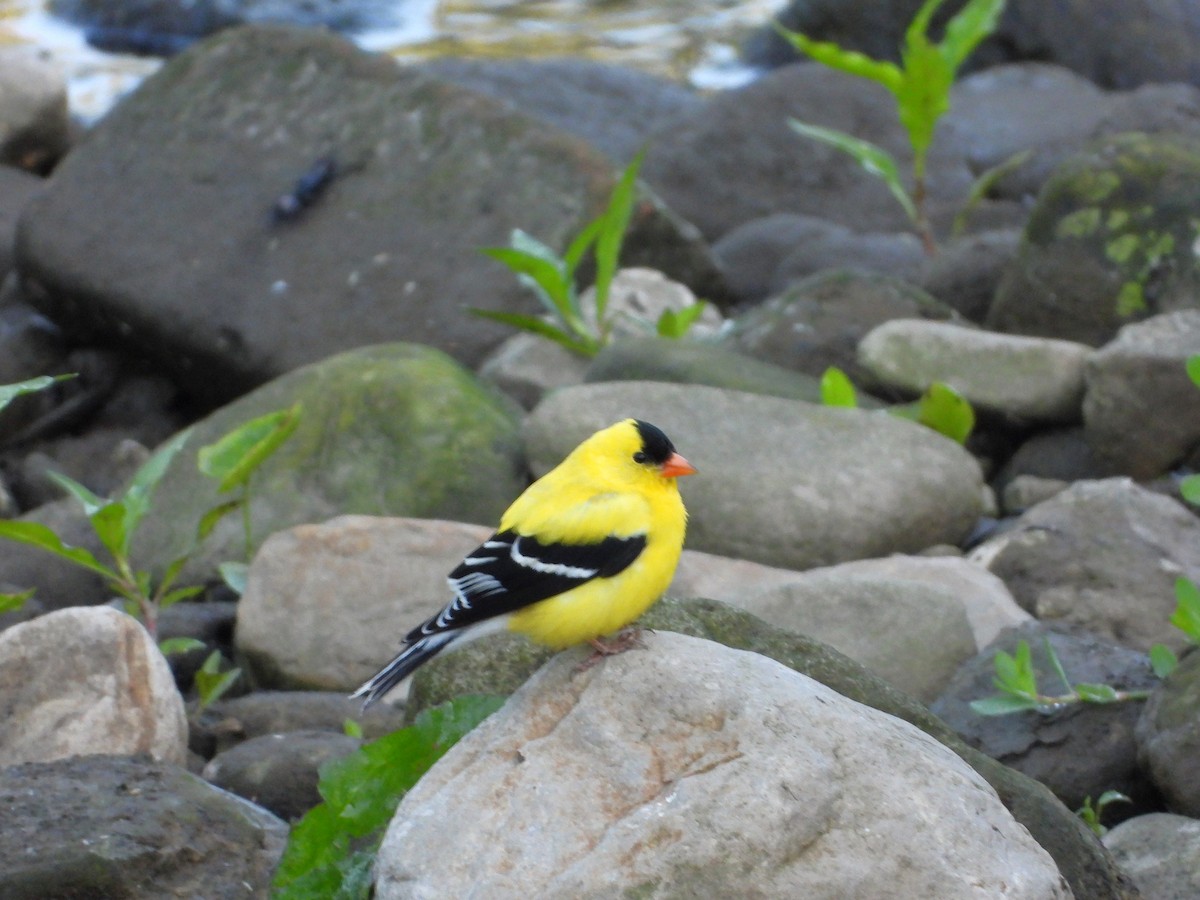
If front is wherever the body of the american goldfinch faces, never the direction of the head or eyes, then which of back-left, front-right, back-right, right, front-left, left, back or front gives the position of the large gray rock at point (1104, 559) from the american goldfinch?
front-left

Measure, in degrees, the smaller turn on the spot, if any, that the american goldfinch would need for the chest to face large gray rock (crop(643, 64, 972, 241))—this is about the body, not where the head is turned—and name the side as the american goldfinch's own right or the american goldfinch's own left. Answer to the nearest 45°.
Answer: approximately 90° to the american goldfinch's own left

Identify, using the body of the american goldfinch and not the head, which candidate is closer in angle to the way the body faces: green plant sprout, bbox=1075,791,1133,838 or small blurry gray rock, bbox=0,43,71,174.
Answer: the green plant sprout

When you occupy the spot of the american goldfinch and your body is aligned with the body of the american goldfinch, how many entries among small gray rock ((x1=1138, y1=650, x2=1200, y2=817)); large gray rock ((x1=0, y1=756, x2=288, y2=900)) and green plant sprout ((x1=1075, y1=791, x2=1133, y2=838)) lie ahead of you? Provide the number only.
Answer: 2

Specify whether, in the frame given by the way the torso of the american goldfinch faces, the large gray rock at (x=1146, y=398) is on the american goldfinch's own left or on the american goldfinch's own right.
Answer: on the american goldfinch's own left

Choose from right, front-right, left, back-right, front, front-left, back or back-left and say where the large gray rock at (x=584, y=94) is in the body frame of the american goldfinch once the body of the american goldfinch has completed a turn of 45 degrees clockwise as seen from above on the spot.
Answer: back-left

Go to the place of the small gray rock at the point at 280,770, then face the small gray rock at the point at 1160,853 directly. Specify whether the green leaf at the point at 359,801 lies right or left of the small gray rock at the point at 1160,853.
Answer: right

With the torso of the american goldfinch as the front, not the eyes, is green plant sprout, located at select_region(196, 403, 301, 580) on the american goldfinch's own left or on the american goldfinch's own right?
on the american goldfinch's own left

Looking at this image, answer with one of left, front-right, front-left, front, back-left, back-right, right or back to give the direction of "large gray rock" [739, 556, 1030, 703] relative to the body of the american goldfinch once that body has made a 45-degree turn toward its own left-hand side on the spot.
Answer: front

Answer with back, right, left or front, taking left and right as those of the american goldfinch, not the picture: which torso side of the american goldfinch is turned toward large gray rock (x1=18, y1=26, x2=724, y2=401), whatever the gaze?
left

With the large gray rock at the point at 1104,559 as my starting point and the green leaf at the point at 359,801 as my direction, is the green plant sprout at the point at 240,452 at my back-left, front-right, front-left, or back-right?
front-right

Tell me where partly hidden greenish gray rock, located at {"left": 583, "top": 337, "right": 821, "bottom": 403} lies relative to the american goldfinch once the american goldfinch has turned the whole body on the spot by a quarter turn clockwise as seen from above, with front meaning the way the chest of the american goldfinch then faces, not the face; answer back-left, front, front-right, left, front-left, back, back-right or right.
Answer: back

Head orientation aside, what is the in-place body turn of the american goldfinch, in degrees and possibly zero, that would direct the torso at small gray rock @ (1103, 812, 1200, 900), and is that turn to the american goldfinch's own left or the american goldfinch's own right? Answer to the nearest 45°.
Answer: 0° — it already faces it

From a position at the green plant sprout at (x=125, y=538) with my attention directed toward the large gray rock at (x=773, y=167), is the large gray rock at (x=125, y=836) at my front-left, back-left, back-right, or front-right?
back-right

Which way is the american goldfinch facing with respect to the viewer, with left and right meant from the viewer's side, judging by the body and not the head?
facing to the right of the viewer
